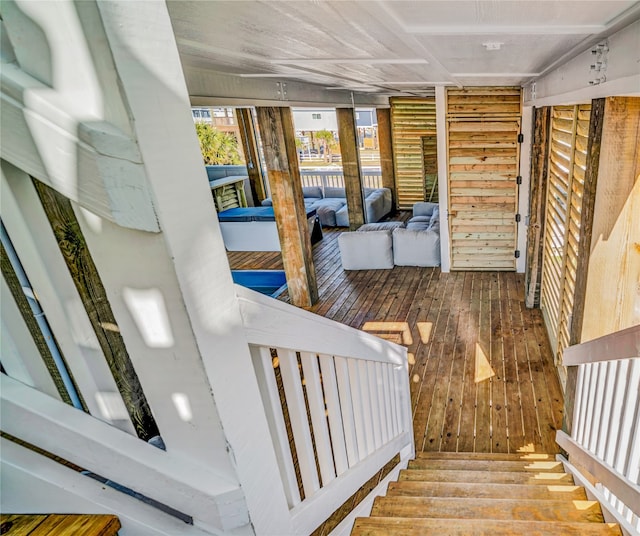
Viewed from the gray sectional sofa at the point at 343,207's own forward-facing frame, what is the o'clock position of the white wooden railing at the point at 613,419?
The white wooden railing is roughly at 12 o'clock from the gray sectional sofa.

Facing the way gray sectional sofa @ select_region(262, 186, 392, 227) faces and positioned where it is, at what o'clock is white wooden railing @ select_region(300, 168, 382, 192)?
The white wooden railing is roughly at 6 o'clock from the gray sectional sofa.

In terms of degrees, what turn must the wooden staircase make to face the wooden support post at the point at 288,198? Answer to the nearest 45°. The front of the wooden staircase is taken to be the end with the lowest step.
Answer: approximately 45° to its left

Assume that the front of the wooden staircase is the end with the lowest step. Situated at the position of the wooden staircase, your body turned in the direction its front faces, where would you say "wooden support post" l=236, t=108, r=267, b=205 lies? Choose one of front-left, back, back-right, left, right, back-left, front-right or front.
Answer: front-left

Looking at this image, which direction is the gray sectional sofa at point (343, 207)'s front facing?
toward the camera

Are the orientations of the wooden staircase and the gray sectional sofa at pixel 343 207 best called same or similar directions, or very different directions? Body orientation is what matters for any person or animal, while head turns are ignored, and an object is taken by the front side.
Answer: very different directions

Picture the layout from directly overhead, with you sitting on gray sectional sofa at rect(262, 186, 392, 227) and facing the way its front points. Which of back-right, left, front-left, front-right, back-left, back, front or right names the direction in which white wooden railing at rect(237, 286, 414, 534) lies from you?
front

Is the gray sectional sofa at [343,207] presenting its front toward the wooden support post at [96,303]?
yes

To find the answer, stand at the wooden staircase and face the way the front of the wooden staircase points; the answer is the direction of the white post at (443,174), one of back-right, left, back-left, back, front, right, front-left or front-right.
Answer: front

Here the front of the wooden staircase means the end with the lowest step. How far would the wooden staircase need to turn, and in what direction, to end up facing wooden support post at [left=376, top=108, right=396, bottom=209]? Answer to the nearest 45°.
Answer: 0° — it already faces it

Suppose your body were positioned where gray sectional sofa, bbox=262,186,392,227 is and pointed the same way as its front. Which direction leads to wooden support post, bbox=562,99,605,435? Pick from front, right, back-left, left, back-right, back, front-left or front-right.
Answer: front

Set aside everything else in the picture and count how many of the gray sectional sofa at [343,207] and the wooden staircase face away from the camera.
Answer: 1

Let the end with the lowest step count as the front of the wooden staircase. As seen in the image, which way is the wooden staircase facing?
away from the camera

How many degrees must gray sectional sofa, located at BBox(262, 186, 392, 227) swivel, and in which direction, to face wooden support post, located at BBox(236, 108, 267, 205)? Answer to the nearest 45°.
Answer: approximately 135° to its right

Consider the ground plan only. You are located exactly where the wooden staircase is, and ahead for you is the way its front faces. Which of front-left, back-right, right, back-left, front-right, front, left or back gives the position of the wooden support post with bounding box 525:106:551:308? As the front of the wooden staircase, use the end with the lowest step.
front

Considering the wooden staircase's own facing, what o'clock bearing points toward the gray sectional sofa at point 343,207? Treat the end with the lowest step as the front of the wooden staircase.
The gray sectional sofa is roughly at 11 o'clock from the wooden staircase.
